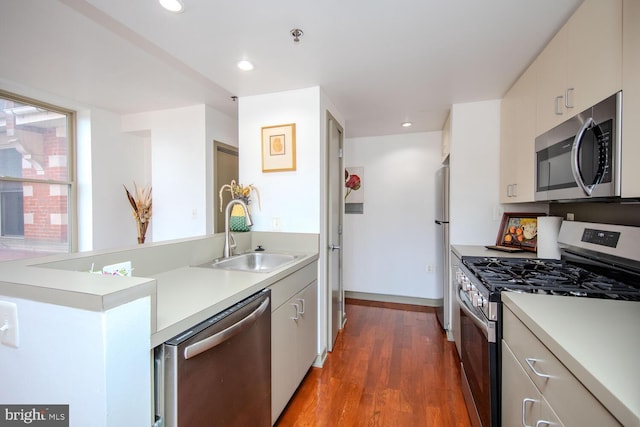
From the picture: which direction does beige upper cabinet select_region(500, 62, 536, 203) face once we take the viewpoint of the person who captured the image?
facing the viewer and to the left of the viewer

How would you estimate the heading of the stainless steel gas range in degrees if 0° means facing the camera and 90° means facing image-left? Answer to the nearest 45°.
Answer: approximately 45°

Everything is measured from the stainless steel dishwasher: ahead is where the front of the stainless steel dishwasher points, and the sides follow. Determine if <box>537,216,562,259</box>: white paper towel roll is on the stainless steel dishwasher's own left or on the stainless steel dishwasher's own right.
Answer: on the stainless steel dishwasher's own left

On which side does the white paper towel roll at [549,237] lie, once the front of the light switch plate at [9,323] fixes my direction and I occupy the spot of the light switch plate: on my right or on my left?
on my left

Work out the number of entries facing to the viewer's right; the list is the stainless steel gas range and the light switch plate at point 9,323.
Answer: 0

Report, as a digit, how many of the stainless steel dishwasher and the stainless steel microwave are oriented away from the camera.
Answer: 0

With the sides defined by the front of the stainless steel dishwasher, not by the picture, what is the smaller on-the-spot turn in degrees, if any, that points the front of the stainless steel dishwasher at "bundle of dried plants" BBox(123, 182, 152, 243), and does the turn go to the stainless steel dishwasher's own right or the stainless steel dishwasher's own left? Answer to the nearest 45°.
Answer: approximately 135° to the stainless steel dishwasher's own left

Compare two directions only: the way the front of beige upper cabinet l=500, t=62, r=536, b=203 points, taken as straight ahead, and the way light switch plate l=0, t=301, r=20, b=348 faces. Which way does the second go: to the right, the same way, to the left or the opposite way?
to the left

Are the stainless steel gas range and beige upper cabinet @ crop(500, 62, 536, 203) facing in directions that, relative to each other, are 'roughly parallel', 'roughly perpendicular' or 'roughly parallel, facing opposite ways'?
roughly parallel

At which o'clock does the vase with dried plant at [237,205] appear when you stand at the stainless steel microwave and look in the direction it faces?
The vase with dried plant is roughly at 1 o'clock from the stainless steel microwave.

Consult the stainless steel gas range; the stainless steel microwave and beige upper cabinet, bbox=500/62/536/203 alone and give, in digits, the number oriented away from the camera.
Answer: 0

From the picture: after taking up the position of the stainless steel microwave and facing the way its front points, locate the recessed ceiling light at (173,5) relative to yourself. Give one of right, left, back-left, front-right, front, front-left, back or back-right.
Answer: front

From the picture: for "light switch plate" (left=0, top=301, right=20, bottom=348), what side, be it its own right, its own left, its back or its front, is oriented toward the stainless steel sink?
back

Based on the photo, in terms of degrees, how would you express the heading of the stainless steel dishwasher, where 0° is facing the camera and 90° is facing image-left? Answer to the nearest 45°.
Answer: approximately 315°

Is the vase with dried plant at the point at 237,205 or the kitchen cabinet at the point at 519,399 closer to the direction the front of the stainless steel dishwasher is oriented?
the kitchen cabinet

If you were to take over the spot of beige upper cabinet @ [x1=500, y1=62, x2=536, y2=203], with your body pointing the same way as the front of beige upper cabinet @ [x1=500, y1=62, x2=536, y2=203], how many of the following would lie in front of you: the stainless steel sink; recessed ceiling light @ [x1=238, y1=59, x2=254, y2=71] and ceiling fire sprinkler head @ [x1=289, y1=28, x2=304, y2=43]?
3
